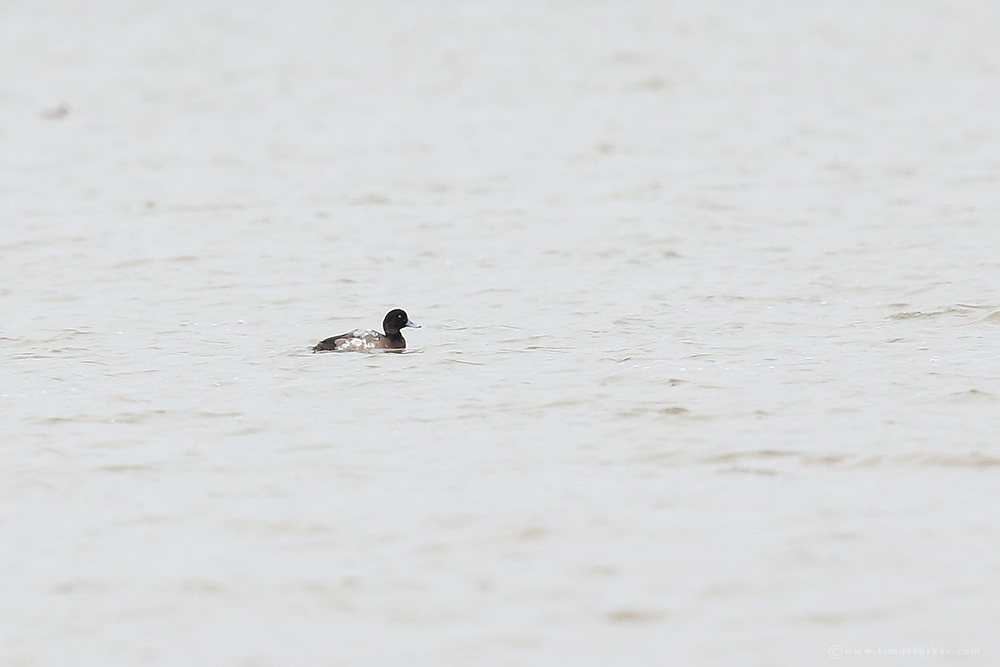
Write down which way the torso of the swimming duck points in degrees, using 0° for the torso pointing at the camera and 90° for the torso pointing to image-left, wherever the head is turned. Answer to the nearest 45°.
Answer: approximately 270°
